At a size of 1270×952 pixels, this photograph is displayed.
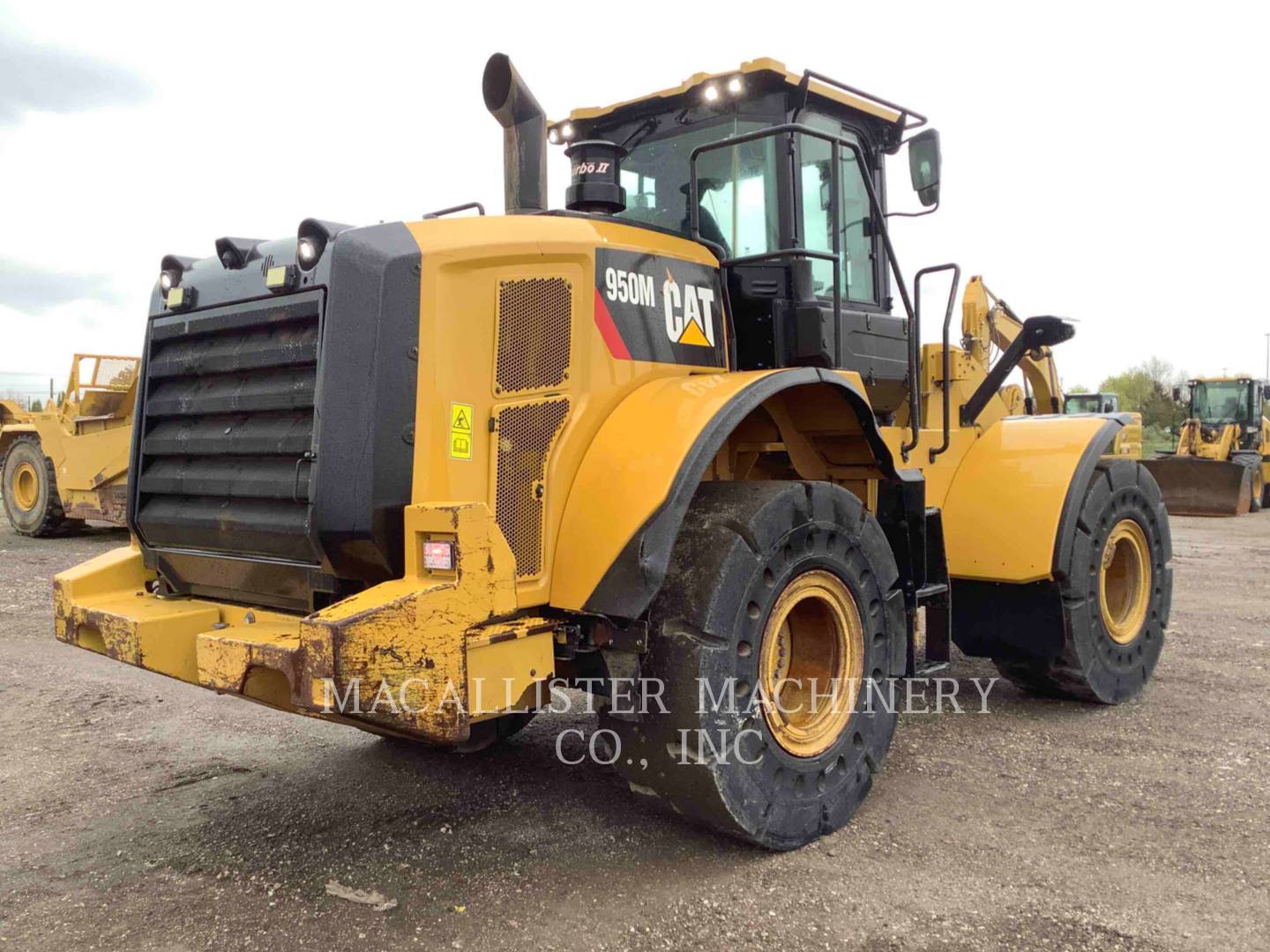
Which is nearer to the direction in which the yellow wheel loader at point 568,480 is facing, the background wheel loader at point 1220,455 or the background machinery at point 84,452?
the background wheel loader

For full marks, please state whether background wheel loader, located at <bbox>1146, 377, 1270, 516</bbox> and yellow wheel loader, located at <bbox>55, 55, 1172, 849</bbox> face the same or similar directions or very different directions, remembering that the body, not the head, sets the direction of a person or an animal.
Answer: very different directions

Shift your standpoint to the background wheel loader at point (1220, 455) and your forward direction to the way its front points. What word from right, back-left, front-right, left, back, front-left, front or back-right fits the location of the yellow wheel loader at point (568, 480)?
front-left

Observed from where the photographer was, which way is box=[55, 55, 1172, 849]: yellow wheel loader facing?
facing away from the viewer and to the right of the viewer

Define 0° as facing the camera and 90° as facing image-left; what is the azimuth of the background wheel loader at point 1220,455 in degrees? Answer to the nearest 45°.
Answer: approximately 45°

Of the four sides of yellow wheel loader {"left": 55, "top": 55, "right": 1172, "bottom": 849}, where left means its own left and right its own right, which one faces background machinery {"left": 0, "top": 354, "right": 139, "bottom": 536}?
left
